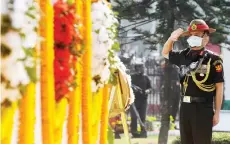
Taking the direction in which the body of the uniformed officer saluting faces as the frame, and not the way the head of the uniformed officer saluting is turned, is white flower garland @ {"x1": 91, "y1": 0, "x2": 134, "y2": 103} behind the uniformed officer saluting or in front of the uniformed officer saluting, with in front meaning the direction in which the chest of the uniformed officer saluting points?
in front

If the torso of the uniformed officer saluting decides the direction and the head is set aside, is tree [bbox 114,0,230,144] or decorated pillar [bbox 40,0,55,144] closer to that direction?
the decorated pillar

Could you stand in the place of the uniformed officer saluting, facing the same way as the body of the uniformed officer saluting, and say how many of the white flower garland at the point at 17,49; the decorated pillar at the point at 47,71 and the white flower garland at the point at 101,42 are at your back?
0

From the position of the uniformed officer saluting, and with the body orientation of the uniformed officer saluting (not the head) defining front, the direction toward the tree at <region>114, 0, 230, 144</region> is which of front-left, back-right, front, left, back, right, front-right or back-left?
back-right

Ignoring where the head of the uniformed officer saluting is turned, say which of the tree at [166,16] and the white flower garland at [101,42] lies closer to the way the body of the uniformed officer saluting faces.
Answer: the white flower garland

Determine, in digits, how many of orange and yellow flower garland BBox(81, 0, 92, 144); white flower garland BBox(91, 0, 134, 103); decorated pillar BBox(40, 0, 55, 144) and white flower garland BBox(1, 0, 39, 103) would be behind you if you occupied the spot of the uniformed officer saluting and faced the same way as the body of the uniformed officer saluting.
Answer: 0

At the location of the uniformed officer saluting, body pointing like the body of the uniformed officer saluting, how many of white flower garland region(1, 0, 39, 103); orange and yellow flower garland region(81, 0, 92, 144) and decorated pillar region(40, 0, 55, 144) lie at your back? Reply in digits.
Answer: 0

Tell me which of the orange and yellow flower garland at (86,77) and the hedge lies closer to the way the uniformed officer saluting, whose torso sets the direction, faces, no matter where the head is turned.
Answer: the orange and yellow flower garland

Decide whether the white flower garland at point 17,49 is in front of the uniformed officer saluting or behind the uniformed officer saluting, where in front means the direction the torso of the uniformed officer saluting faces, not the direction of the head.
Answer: in front

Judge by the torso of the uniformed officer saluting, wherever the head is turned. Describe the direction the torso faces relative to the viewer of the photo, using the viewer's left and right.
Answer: facing the viewer and to the left of the viewer

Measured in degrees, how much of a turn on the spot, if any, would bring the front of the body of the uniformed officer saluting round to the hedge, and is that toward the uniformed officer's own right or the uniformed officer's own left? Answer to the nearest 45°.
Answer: approximately 135° to the uniformed officer's own right
